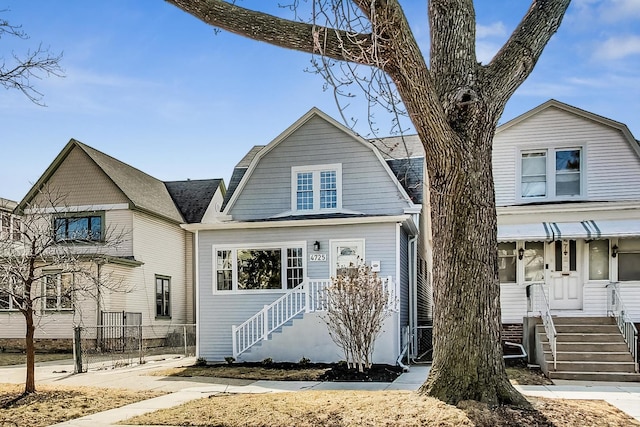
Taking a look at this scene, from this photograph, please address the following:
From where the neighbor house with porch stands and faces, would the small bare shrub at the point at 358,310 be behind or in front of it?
in front

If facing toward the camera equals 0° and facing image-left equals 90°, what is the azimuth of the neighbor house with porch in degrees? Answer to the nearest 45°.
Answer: approximately 0°

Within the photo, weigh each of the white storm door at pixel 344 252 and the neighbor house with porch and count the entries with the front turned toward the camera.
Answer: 2

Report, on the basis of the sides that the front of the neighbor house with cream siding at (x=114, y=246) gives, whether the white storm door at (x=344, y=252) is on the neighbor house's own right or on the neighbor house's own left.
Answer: on the neighbor house's own left

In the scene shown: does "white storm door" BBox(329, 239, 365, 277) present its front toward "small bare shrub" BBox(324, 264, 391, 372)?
yes

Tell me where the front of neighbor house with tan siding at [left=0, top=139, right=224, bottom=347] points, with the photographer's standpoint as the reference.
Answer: facing the viewer and to the left of the viewer

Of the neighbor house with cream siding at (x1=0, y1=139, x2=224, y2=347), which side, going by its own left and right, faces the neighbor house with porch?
left

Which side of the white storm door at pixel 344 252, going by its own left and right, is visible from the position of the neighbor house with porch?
left
